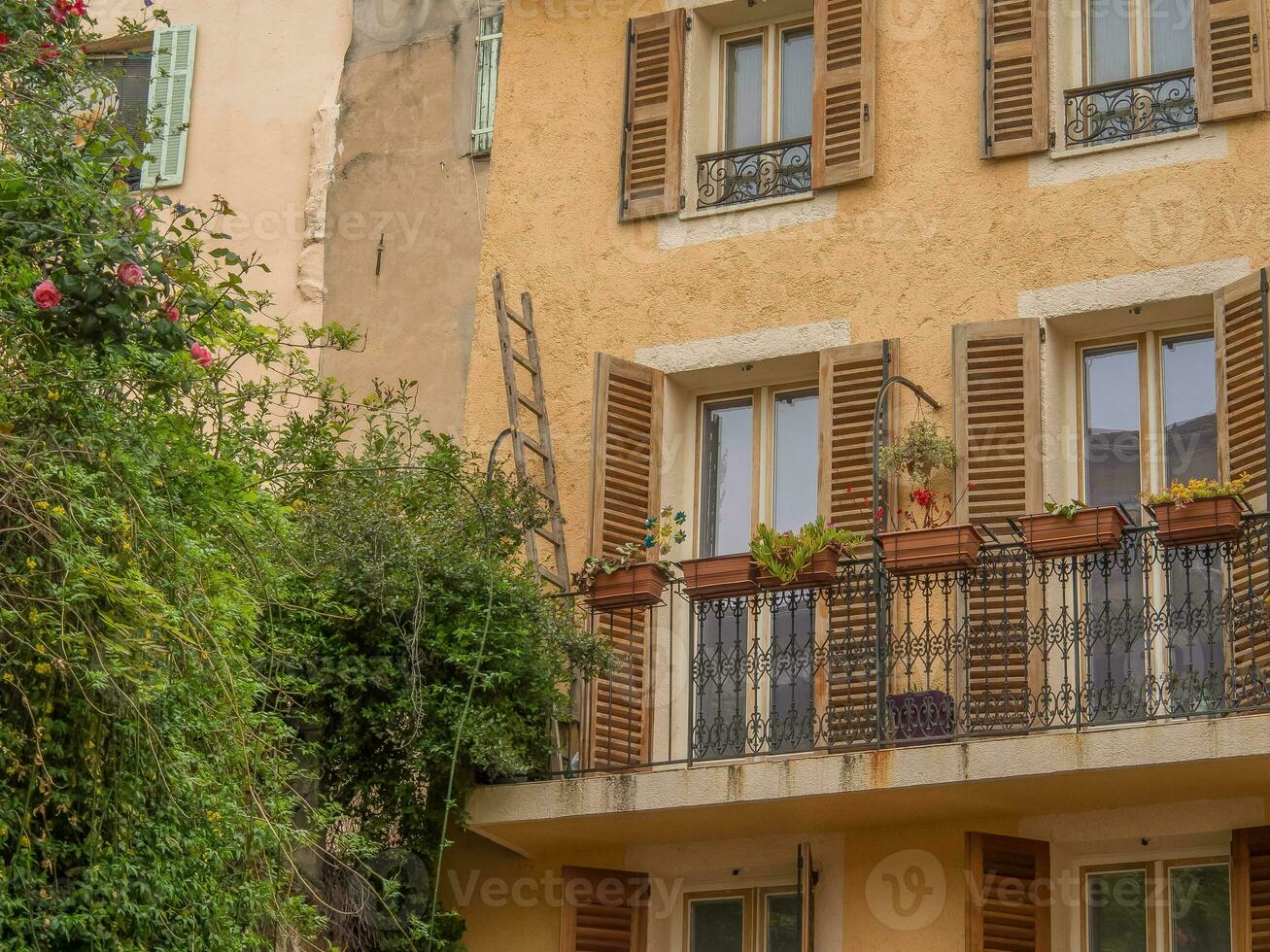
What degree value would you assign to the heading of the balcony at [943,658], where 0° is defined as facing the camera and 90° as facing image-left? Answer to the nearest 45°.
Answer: approximately 0°

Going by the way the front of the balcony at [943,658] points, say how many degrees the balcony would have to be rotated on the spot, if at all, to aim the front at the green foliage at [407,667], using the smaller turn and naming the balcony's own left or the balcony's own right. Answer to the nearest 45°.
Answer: approximately 90° to the balcony's own right

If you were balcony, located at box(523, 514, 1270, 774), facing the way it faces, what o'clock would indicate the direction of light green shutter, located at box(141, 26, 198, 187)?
The light green shutter is roughly at 4 o'clock from the balcony.
